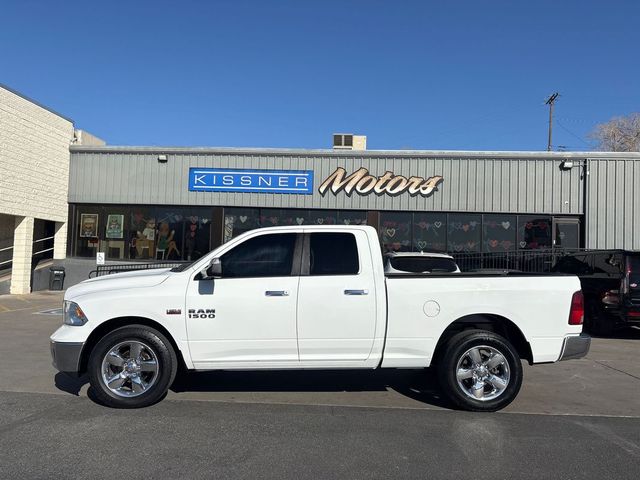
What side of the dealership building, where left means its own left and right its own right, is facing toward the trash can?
right

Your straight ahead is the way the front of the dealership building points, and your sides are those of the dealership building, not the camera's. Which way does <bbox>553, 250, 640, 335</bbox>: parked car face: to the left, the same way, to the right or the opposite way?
the opposite way

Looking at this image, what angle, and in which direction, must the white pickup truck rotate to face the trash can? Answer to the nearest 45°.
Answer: approximately 45° to its right

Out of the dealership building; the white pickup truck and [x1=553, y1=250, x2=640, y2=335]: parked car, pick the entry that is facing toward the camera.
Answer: the dealership building

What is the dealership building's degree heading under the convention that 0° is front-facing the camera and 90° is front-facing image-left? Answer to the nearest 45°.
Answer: approximately 0°

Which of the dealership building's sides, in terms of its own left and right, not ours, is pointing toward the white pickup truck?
front

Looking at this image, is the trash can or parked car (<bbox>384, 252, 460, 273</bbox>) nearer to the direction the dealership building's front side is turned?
the parked car

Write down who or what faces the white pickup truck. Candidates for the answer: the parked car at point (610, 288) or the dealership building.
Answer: the dealership building

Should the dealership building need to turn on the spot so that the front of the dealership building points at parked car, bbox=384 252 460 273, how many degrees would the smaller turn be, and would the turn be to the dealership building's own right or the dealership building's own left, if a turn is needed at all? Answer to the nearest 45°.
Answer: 0° — it already faces it

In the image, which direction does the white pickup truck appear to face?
to the viewer's left

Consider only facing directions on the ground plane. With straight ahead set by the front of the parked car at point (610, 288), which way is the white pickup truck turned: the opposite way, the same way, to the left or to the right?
to the left

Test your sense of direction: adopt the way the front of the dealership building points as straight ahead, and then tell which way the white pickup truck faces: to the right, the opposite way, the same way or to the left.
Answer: to the right

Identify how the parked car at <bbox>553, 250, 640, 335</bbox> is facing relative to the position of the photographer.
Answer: facing away from the viewer and to the left of the viewer
